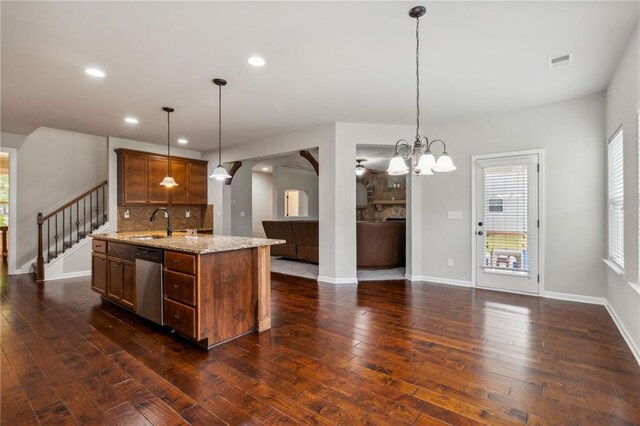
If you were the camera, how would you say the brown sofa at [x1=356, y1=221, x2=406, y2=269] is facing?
facing away from the viewer

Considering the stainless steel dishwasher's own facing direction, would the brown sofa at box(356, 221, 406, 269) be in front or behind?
behind

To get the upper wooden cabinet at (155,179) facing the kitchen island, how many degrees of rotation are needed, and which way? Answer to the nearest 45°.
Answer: approximately 45° to its right

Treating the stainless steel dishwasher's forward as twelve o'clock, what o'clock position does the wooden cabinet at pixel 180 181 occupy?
The wooden cabinet is roughly at 5 o'clock from the stainless steel dishwasher.

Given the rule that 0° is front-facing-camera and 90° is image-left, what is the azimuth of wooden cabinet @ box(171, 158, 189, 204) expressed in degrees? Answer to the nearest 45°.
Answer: approximately 315°

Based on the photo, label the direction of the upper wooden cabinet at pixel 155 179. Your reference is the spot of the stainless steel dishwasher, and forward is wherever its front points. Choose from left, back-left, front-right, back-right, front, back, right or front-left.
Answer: back-right

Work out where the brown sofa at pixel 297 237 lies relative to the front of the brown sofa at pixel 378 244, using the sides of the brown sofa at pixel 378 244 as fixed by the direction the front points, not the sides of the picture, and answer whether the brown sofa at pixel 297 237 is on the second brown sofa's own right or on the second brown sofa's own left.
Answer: on the second brown sofa's own left

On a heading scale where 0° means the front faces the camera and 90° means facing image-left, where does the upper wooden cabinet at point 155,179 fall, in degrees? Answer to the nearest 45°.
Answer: approximately 315°

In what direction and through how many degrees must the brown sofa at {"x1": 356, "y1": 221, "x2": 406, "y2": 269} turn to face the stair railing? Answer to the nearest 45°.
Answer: approximately 90° to its left
